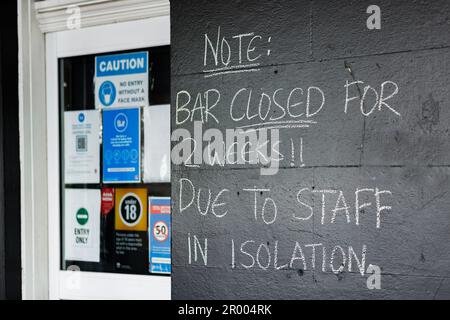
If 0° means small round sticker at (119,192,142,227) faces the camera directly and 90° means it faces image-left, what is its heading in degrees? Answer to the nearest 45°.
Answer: approximately 0°

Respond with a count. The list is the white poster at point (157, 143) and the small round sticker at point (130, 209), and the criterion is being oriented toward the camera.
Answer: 2
